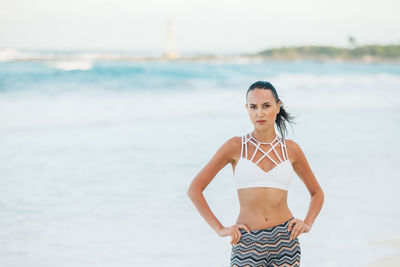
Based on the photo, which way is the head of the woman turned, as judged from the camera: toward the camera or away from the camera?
toward the camera

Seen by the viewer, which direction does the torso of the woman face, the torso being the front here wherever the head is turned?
toward the camera
